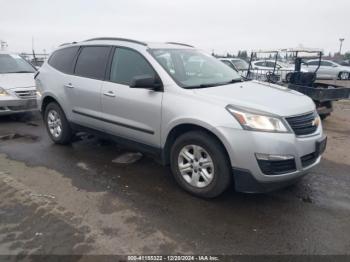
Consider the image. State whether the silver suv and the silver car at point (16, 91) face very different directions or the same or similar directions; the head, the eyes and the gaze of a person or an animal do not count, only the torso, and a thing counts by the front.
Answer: same or similar directions

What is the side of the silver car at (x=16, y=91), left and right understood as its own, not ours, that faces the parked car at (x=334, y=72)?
left

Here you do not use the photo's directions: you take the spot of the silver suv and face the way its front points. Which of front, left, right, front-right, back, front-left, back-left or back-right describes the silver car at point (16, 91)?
back

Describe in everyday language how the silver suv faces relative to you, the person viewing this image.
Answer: facing the viewer and to the right of the viewer

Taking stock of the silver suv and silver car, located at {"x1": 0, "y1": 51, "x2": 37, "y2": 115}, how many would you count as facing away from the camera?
0

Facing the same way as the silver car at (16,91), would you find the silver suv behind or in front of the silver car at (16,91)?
in front
